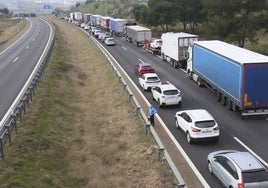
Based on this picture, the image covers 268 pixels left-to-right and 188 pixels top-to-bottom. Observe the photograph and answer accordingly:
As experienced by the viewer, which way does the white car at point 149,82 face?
facing away from the viewer and to the left of the viewer

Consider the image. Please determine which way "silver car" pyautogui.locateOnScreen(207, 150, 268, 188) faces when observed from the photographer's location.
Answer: facing away from the viewer and to the left of the viewer

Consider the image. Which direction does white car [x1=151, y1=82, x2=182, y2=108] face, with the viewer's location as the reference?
facing away from the viewer and to the left of the viewer

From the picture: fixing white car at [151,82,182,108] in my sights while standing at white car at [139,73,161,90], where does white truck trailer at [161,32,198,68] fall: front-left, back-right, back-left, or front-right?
back-left

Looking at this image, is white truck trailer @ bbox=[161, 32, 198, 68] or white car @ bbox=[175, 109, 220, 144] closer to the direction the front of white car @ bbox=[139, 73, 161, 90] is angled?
the white truck trailer

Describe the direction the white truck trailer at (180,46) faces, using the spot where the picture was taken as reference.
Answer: facing away from the viewer and to the left of the viewer

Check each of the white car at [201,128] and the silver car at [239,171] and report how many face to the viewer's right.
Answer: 0

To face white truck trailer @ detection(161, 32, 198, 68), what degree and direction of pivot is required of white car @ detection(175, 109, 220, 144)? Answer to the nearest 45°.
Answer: approximately 45° to its right

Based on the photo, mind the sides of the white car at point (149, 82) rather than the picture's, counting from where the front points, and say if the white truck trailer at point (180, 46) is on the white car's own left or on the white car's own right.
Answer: on the white car's own right

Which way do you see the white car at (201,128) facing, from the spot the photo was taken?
facing away from the viewer and to the left of the viewer

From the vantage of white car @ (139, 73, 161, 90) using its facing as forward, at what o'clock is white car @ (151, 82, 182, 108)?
white car @ (151, 82, 182, 108) is roughly at 7 o'clock from white car @ (139, 73, 161, 90).

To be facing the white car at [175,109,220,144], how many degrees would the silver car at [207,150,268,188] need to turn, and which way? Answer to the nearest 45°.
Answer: approximately 45° to its right

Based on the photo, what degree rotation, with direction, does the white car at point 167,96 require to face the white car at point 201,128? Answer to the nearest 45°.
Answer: approximately 135° to its left

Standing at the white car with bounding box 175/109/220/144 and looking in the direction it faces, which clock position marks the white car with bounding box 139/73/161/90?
the white car with bounding box 139/73/161/90 is roughly at 1 o'clock from the white car with bounding box 175/109/220/144.
